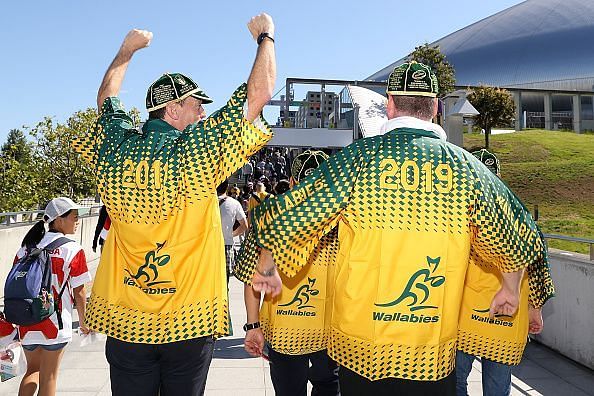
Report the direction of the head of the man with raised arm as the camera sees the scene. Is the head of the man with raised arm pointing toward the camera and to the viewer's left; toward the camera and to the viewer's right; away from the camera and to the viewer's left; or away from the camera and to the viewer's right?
away from the camera and to the viewer's right

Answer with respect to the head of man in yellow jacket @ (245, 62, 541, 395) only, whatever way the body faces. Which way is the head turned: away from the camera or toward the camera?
away from the camera

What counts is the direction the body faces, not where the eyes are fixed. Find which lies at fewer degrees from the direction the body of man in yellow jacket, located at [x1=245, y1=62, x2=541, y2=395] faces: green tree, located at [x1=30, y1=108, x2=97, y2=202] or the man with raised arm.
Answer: the green tree

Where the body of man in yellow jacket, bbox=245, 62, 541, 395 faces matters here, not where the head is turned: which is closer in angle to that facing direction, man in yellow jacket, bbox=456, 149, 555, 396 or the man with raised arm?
the man in yellow jacket

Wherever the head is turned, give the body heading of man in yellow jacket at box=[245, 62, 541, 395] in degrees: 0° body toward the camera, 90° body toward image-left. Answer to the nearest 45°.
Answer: approximately 180°

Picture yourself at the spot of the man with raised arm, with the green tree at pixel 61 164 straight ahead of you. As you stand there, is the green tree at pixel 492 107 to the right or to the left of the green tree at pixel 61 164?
right
